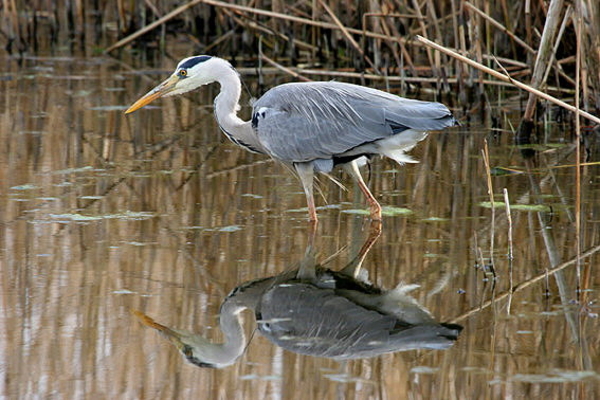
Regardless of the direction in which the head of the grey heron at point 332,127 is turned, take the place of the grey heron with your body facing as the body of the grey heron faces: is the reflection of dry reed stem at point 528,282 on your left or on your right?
on your left

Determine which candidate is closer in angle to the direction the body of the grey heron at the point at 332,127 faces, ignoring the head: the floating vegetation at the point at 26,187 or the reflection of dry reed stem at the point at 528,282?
the floating vegetation

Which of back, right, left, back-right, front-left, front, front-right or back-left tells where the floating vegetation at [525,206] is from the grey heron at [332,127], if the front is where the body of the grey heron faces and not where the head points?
back

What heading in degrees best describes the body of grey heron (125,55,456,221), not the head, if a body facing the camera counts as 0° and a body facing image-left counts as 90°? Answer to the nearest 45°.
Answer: approximately 90°

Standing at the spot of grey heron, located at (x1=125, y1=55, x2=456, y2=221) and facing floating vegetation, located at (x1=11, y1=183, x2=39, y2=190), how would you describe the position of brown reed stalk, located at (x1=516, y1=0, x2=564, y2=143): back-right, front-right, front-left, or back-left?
back-right

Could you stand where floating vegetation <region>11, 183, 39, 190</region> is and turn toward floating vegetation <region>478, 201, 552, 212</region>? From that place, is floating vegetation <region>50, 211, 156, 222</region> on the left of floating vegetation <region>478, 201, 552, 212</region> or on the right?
right

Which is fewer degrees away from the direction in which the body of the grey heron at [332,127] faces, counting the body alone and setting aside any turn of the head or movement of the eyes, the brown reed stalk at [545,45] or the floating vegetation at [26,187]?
the floating vegetation

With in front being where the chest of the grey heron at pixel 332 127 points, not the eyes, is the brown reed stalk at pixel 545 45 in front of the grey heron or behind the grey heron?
behind

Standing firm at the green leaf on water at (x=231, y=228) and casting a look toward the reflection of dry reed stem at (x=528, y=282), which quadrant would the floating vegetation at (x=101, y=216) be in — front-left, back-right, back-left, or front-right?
back-right

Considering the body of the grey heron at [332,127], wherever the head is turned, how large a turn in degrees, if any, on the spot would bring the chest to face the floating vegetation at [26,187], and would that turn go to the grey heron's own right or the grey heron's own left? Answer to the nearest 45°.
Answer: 0° — it already faces it
